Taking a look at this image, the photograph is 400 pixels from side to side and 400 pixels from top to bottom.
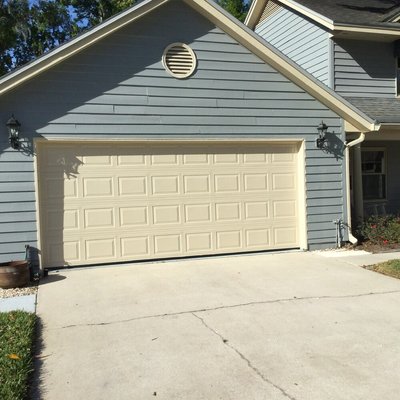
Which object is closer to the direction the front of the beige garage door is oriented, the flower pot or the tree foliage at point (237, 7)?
the flower pot

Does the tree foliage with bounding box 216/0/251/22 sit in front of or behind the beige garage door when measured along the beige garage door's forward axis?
behind

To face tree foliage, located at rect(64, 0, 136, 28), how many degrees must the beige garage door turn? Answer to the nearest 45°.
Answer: approximately 180°

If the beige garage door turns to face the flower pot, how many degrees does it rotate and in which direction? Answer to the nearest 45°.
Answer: approximately 45° to its right

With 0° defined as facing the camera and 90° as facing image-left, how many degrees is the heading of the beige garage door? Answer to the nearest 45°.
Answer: approximately 0°

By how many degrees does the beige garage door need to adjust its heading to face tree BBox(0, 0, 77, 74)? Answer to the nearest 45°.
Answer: approximately 135° to its right

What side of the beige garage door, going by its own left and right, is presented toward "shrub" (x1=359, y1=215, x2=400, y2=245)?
left
